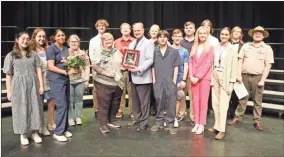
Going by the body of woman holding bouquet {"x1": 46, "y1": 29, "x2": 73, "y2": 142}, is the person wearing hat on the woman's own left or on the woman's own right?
on the woman's own left

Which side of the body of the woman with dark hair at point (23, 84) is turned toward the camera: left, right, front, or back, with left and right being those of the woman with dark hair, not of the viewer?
front

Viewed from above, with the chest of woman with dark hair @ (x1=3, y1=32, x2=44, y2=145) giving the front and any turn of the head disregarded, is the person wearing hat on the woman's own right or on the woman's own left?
on the woman's own left

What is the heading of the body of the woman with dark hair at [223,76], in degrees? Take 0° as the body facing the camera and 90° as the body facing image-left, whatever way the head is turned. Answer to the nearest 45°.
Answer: approximately 45°

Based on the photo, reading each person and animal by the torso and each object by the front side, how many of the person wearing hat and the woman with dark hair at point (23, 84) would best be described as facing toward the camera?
2

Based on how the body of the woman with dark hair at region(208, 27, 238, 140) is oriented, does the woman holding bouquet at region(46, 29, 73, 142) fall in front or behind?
in front

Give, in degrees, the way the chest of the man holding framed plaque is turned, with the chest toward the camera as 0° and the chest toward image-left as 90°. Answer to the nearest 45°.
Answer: approximately 45°

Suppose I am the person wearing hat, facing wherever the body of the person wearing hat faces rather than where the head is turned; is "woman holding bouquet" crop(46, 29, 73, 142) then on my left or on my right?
on my right

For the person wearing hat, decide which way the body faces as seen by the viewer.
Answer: toward the camera

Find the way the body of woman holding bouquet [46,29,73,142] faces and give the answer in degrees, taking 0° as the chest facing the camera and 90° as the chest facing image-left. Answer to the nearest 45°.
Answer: approximately 315°

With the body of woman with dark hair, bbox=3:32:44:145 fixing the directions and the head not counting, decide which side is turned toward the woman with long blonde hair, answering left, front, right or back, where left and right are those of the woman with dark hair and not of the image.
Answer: left

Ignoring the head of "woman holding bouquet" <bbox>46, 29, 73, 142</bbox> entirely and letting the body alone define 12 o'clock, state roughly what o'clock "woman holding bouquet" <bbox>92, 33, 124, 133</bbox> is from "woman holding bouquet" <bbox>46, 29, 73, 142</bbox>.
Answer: "woman holding bouquet" <bbox>92, 33, 124, 133</bbox> is roughly at 10 o'clock from "woman holding bouquet" <bbox>46, 29, 73, 142</bbox>.
